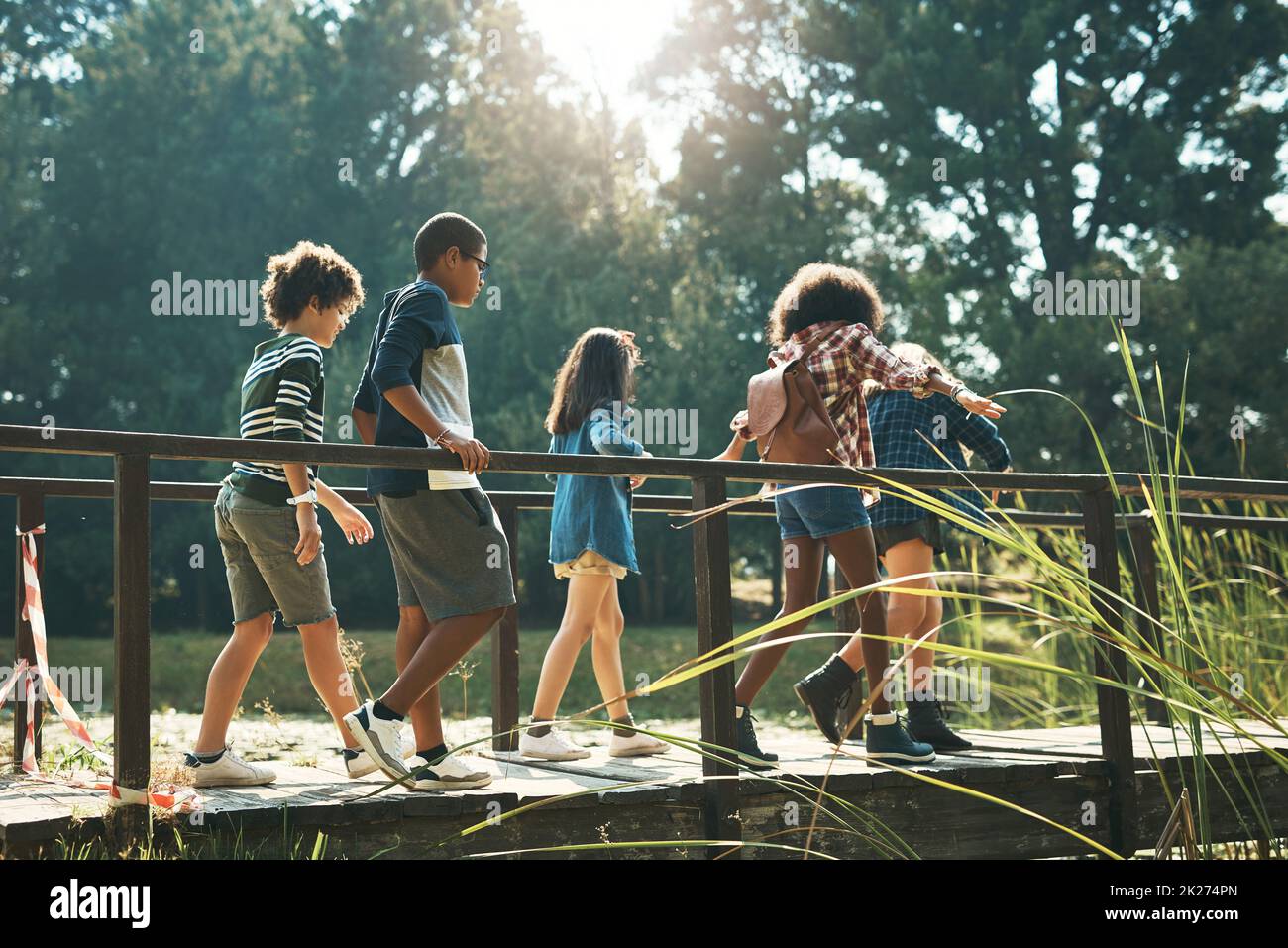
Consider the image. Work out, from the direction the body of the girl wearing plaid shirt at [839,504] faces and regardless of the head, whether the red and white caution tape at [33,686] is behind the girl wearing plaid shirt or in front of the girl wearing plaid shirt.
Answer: behind

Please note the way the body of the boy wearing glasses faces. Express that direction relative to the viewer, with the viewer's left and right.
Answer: facing to the right of the viewer

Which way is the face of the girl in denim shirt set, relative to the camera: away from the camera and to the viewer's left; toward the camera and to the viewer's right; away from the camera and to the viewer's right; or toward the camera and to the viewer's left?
away from the camera and to the viewer's right

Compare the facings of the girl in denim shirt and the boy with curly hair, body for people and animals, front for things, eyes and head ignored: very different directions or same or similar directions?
same or similar directions

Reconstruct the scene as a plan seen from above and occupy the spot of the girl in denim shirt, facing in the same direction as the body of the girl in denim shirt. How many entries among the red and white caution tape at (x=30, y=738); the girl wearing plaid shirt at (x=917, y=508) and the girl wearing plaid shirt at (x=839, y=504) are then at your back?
1

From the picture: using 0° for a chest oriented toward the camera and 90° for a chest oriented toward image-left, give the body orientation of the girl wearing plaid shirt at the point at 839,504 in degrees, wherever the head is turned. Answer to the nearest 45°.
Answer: approximately 225°

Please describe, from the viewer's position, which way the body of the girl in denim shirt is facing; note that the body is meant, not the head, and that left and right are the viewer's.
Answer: facing to the right of the viewer

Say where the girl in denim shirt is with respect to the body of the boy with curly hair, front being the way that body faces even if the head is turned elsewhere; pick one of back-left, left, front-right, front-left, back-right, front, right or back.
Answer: front-left

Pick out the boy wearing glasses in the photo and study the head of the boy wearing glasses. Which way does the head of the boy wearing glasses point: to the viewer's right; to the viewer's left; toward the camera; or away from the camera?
to the viewer's right

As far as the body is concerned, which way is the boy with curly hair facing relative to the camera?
to the viewer's right

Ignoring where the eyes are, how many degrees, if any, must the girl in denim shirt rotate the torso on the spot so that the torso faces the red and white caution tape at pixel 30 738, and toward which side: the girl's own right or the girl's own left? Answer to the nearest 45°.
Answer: approximately 180°

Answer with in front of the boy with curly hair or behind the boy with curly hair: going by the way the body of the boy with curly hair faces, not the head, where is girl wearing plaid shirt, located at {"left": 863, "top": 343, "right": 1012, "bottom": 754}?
in front
